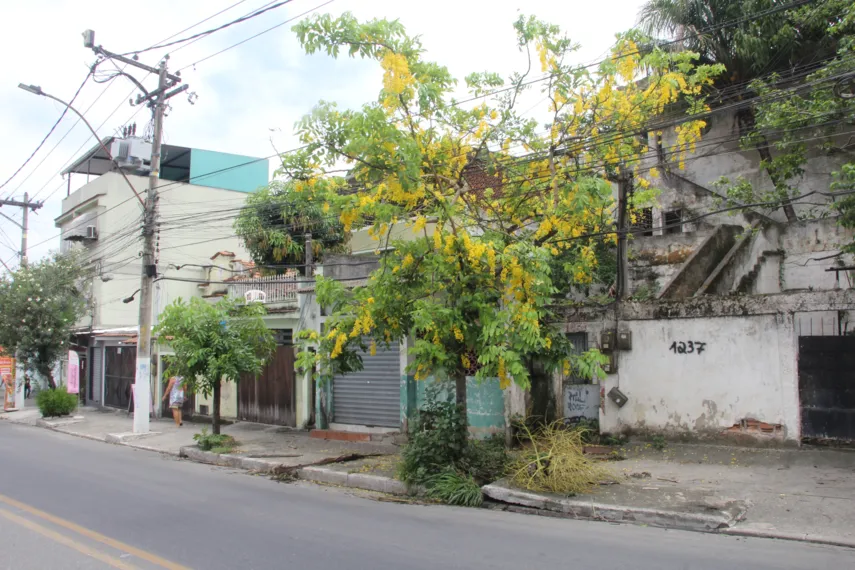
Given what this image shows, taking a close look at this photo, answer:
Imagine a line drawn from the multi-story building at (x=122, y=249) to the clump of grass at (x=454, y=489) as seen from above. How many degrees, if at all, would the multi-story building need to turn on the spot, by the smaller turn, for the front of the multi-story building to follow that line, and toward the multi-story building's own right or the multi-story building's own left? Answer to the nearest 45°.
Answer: approximately 45° to the multi-story building's own left

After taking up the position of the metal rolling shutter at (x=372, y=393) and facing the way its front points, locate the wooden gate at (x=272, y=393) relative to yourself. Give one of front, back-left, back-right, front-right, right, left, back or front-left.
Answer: back-right

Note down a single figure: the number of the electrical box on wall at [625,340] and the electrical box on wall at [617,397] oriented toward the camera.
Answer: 2

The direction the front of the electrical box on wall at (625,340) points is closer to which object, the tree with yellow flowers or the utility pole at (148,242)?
the tree with yellow flowers

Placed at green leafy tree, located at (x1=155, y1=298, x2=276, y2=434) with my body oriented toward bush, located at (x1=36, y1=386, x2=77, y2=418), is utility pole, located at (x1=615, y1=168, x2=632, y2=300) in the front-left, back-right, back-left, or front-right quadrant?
back-right

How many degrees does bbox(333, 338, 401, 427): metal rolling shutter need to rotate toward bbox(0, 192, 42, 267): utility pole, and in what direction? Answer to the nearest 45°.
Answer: approximately 135° to its right

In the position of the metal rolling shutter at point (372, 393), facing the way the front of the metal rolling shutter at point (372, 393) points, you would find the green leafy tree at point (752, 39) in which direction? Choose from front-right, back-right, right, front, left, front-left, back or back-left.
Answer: left

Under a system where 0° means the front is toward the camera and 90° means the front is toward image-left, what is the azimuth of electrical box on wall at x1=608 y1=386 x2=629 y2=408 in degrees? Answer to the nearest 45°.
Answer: approximately 0°
